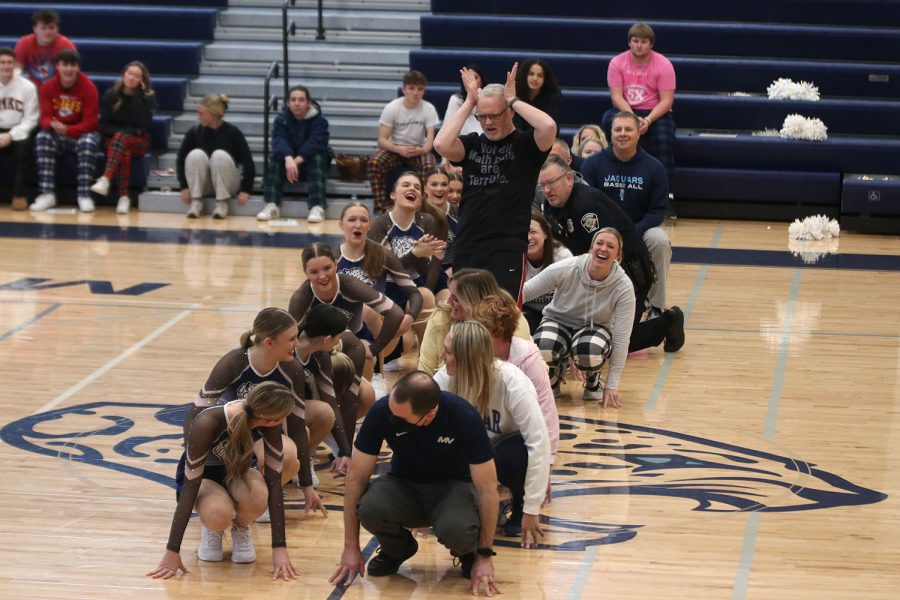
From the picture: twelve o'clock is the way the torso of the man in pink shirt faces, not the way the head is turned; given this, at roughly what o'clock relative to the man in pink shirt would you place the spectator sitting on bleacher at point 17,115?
The spectator sitting on bleacher is roughly at 3 o'clock from the man in pink shirt.

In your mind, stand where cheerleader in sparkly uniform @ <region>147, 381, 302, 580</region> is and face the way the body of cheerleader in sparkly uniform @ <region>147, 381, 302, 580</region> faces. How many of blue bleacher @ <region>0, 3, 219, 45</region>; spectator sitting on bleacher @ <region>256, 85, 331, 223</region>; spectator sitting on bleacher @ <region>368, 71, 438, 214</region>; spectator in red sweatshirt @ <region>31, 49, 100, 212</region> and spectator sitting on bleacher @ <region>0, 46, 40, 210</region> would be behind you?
5

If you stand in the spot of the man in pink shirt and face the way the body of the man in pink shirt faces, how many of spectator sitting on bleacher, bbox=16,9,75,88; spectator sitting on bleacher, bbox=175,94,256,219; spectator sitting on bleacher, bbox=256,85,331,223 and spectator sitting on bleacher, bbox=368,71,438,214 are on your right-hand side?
4

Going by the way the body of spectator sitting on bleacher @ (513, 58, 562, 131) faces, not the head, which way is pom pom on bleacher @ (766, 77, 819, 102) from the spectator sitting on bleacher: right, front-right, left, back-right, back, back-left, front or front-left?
back-left

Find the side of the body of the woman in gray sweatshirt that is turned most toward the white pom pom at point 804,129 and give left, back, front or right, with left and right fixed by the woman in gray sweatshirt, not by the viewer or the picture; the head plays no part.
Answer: back

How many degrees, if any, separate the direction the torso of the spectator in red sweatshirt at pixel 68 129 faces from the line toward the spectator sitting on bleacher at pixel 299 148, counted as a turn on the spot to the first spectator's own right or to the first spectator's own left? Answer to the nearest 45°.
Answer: approximately 45° to the first spectator's own left

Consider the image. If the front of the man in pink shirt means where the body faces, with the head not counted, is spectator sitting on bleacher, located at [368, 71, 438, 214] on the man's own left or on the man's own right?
on the man's own right

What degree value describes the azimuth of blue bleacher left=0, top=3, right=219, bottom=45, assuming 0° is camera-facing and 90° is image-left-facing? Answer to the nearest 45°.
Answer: approximately 0°
